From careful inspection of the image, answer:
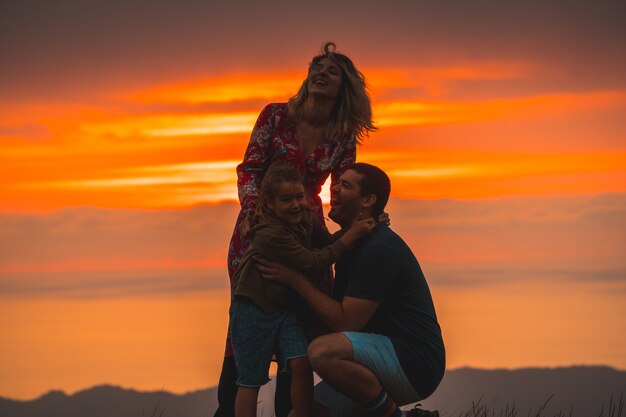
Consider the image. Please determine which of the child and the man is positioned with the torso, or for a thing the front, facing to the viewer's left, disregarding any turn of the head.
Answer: the man

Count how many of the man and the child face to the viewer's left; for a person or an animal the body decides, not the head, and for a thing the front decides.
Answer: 1

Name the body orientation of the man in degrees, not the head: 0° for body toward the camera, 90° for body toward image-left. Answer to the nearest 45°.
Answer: approximately 90°

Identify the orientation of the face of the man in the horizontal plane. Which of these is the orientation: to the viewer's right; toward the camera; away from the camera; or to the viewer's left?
to the viewer's left

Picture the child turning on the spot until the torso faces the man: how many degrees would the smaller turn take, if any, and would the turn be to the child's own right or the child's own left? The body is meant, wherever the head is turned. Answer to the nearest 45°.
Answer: approximately 45° to the child's own left

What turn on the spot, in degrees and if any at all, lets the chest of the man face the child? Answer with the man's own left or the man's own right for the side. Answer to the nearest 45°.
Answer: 0° — they already face them
